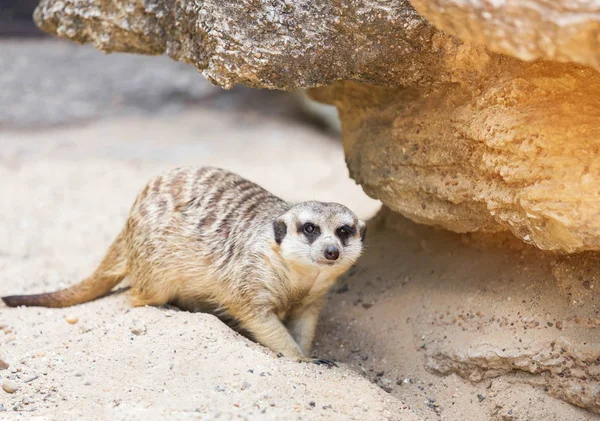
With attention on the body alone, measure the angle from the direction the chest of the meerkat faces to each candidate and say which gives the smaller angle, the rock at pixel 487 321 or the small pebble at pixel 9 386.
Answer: the rock

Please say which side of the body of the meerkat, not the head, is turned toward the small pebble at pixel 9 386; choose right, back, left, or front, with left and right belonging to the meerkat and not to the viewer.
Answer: right

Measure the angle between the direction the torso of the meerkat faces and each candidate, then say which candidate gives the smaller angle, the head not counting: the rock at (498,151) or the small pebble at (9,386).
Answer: the rock

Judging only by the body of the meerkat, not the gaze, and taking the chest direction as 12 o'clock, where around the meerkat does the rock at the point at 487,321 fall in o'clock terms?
The rock is roughly at 11 o'clock from the meerkat.

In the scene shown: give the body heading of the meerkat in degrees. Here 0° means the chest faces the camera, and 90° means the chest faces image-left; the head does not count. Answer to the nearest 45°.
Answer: approximately 315°
